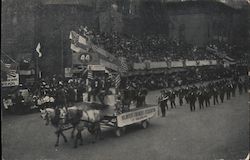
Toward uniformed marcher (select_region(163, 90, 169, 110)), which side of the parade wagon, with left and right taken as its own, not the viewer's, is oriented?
back

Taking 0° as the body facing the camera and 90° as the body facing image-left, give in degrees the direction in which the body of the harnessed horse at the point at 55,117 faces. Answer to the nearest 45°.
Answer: approximately 45°

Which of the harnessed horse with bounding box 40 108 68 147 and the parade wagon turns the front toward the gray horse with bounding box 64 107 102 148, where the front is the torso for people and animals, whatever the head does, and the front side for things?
the parade wagon

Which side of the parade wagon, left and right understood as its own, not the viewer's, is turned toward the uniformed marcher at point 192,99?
back

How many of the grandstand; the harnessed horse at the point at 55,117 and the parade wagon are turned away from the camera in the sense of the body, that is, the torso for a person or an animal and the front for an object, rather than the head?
0

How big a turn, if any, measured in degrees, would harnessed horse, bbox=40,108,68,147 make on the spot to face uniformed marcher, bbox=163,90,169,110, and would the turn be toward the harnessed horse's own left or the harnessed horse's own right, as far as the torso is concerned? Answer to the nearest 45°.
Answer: approximately 180°

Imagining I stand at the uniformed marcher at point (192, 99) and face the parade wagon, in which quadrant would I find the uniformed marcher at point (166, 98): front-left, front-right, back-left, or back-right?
front-right

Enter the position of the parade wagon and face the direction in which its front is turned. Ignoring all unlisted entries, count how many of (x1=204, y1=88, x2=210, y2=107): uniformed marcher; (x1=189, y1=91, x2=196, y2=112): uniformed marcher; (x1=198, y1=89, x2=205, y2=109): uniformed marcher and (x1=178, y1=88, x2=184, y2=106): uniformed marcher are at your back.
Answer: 4

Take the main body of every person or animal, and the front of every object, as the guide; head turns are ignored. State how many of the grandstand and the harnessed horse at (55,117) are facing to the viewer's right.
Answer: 0

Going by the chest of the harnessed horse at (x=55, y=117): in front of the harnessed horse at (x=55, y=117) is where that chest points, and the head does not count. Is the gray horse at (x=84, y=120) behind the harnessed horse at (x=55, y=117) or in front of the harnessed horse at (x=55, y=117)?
behind

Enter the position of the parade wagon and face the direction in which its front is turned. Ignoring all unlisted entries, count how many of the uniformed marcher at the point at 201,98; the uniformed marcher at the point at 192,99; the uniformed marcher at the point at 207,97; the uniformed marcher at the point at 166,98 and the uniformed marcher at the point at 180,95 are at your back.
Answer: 5

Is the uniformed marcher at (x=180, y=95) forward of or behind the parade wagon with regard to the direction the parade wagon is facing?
behind

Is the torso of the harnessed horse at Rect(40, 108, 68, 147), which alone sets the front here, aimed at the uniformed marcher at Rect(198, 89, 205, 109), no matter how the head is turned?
no

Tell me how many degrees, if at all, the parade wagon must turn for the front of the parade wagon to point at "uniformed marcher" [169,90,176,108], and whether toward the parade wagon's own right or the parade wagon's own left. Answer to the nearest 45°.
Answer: approximately 180°
